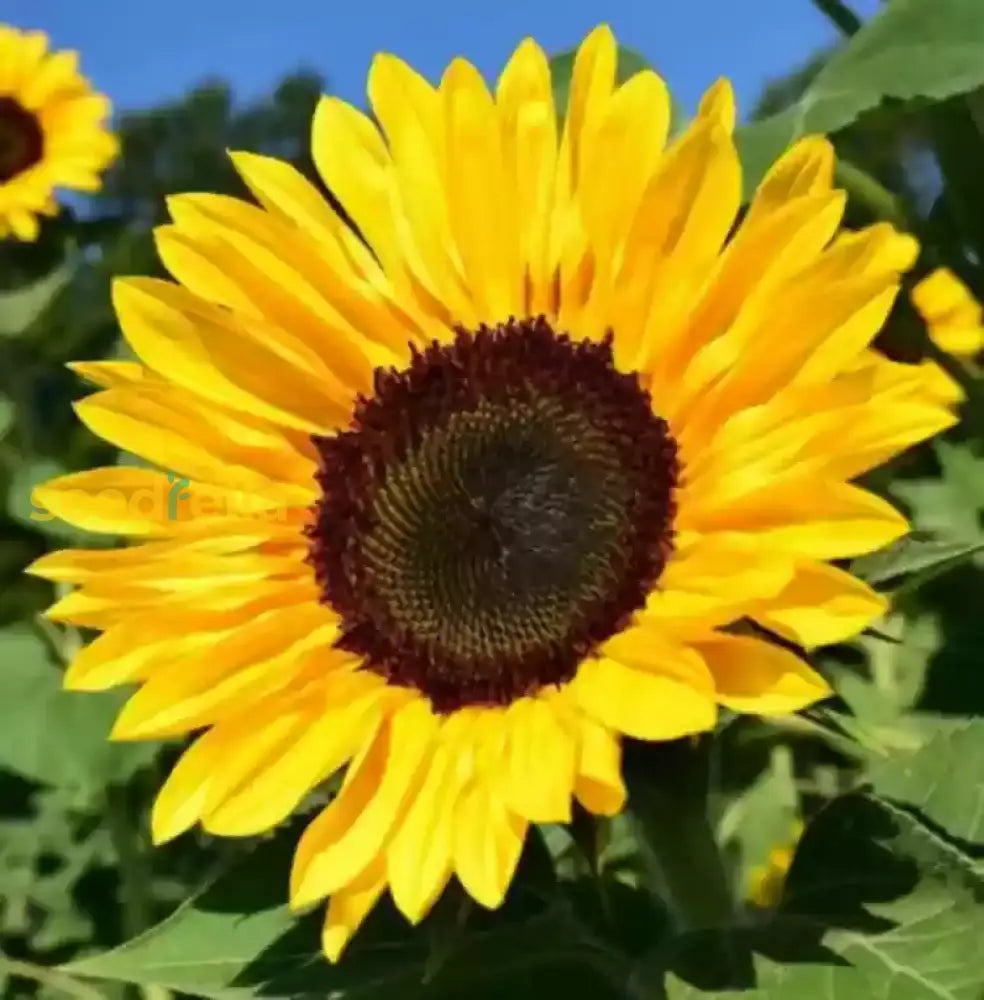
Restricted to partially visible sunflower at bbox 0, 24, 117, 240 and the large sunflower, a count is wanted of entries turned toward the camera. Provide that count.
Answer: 2

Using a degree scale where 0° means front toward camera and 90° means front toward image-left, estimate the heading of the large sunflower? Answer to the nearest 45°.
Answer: approximately 0°
